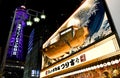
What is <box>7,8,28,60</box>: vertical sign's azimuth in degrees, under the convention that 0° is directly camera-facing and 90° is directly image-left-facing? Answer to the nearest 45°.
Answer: approximately 0°

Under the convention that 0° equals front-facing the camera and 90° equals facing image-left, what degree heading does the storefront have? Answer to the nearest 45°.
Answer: approximately 45°

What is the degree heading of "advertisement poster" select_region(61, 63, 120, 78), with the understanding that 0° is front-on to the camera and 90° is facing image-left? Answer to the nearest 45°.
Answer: approximately 45°
